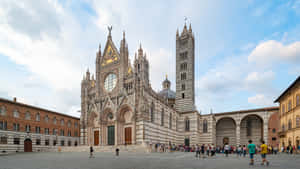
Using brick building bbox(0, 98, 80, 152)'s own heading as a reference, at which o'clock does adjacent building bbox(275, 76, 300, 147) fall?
The adjacent building is roughly at 12 o'clock from the brick building.

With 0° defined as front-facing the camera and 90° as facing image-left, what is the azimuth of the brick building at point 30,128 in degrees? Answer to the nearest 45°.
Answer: approximately 315°

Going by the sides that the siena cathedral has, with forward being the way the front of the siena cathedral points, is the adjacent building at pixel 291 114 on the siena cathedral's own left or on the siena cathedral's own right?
on the siena cathedral's own left
